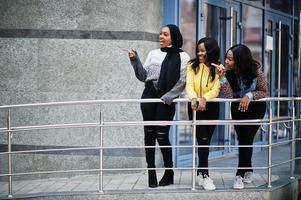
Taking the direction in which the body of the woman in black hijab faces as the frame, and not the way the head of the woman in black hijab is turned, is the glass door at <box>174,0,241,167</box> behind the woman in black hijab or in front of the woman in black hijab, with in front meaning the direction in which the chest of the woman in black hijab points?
behind

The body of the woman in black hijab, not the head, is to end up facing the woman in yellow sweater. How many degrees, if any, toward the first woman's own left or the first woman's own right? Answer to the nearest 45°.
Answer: approximately 135° to the first woman's own left

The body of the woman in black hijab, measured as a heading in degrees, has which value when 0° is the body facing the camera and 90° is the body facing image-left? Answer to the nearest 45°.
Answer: approximately 45°

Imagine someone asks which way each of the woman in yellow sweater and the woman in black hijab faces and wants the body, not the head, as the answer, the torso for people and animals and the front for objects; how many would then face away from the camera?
0

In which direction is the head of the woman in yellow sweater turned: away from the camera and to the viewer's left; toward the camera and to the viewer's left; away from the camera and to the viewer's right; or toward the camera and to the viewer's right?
toward the camera and to the viewer's left

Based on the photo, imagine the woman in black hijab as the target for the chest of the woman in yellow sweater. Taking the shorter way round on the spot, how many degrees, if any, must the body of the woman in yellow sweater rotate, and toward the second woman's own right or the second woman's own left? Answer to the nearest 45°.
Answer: approximately 90° to the second woman's own right
